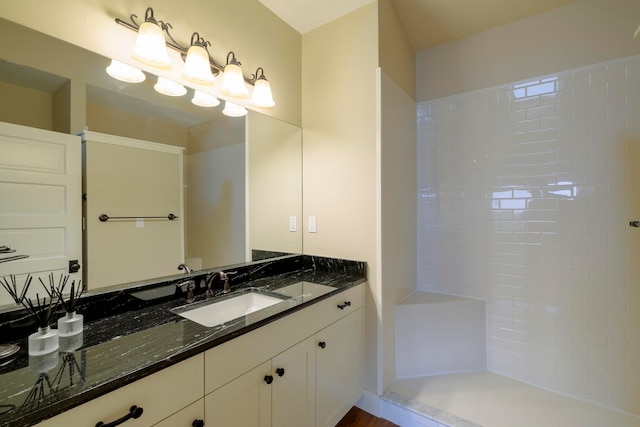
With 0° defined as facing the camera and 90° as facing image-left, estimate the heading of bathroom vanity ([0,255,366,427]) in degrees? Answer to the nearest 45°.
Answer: approximately 315°

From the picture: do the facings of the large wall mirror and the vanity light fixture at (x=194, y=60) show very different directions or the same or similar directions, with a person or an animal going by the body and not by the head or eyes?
same or similar directions

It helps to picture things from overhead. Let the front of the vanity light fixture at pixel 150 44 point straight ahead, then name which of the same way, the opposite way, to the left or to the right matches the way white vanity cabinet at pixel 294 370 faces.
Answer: the same way

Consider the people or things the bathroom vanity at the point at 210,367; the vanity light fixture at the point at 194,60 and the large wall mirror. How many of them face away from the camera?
0

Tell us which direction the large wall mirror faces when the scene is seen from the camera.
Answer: facing the viewer and to the right of the viewer

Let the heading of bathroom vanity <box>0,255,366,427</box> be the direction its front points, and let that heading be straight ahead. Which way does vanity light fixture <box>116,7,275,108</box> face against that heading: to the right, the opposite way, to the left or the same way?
the same way

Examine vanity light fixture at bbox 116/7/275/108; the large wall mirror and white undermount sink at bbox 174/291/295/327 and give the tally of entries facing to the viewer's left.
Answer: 0

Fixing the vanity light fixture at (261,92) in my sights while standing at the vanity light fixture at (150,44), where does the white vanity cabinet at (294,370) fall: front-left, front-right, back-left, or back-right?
front-right
